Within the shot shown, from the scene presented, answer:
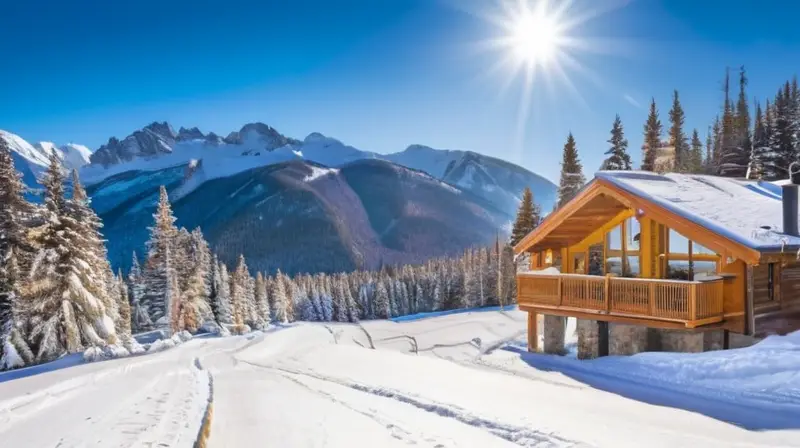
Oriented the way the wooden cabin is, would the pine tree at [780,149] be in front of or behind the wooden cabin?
behind

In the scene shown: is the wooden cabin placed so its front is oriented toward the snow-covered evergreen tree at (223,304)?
no

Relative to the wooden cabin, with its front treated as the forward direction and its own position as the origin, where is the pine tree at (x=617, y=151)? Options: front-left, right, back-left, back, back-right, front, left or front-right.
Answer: back-right

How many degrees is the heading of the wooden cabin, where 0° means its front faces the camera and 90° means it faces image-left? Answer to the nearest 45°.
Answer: approximately 45°

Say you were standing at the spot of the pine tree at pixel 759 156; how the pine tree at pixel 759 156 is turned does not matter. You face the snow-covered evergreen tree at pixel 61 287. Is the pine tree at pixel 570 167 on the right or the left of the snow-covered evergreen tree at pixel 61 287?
right

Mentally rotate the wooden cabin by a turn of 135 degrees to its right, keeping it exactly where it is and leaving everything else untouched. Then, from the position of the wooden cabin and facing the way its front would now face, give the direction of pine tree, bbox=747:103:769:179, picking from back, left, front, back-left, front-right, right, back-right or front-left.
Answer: front

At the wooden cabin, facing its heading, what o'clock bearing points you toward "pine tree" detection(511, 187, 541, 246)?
The pine tree is roughly at 4 o'clock from the wooden cabin.

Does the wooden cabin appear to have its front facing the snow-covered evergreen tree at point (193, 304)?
no

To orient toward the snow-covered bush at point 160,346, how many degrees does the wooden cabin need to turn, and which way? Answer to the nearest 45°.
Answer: approximately 45° to its right

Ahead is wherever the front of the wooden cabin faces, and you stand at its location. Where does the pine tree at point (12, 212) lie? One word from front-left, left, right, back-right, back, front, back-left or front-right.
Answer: front-right

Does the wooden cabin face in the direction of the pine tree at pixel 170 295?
no
